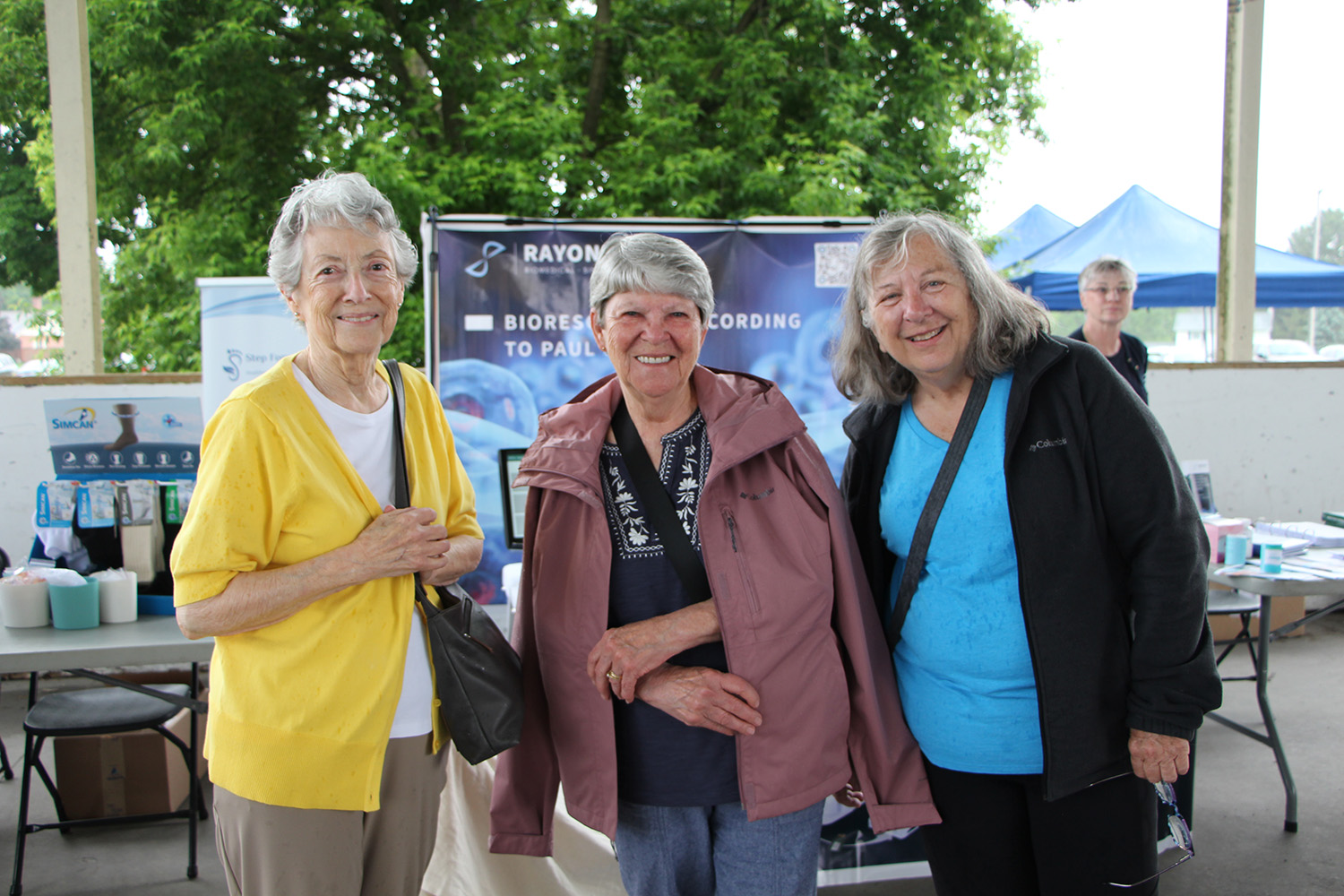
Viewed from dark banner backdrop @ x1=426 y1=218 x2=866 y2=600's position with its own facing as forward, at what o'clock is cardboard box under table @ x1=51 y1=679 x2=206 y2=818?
The cardboard box under table is roughly at 2 o'clock from the dark banner backdrop.

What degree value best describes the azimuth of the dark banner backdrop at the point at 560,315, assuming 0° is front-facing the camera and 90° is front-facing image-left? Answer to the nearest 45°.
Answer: approximately 0°

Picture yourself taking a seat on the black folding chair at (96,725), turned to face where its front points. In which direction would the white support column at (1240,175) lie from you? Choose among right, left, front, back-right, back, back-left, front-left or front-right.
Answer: left

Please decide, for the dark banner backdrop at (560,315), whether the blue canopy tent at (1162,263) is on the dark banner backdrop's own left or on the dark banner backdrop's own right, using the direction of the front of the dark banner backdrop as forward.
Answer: on the dark banner backdrop's own left

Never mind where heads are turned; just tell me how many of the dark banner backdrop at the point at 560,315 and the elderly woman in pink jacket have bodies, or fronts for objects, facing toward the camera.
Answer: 2

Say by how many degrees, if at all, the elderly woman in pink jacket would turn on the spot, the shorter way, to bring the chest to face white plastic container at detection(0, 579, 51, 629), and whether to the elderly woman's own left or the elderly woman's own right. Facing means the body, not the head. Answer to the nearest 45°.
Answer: approximately 135° to the elderly woman's own right

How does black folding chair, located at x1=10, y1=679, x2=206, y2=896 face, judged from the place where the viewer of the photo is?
facing the viewer

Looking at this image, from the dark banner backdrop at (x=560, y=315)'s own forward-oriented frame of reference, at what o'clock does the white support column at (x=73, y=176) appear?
The white support column is roughly at 4 o'clock from the dark banner backdrop.

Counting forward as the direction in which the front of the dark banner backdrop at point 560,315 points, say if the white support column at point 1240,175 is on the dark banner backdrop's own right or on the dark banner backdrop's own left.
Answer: on the dark banner backdrop's own left

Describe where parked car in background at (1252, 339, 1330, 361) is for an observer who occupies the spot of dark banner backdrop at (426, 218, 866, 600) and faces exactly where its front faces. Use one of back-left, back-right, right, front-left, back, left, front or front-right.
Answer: back-left

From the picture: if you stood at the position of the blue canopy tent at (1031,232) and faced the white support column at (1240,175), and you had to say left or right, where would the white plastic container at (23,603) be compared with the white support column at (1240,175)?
right
